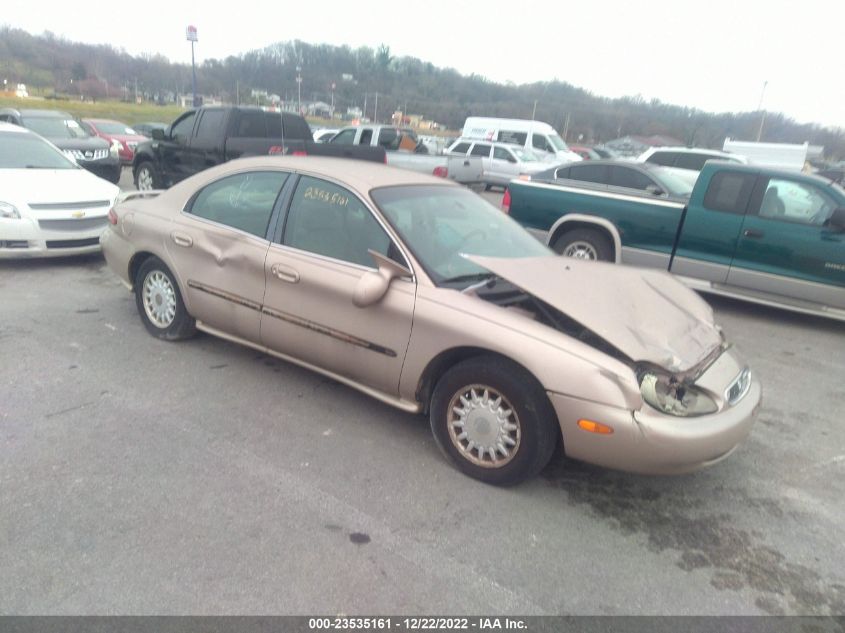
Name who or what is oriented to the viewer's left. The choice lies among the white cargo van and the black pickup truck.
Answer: the black pickup truck

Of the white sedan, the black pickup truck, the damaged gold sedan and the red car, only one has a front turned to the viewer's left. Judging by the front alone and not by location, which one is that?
the black pickup truck

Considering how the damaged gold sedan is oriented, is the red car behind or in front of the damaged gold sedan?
behind

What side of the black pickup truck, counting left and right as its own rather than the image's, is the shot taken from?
left

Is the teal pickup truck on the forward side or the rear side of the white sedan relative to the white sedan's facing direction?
on the forward side

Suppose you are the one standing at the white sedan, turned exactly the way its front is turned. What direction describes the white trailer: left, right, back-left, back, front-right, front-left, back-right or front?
front-left

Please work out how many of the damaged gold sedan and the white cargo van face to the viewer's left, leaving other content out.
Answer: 0

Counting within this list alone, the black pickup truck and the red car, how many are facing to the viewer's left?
1

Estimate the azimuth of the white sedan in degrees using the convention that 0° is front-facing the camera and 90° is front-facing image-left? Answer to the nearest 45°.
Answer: approximately 315°

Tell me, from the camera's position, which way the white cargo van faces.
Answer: facing the viewer and to the right of the viewer

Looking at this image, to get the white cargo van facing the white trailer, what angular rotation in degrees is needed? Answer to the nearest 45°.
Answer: approximately 45° to its left

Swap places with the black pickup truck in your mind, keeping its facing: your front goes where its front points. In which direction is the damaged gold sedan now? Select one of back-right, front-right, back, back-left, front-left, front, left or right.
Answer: left

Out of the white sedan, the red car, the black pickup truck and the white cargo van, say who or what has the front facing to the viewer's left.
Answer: the black pickup truck
